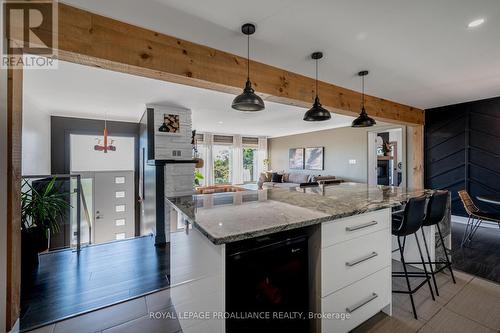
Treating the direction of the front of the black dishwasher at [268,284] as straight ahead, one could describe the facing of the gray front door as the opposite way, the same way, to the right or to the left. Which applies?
the same way

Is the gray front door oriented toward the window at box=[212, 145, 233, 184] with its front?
no

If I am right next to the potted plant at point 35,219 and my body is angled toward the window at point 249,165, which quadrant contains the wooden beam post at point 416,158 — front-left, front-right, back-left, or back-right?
front-right

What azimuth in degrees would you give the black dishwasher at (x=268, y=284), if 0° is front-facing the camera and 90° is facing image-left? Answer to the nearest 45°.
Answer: approximately 315°

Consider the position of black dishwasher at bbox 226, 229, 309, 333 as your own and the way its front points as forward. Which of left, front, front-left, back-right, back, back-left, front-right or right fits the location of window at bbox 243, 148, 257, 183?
back-left

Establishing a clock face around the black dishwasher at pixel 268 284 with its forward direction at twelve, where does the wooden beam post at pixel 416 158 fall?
The wooden beam post is roughly at 9 o'clock from the black dishwasher.

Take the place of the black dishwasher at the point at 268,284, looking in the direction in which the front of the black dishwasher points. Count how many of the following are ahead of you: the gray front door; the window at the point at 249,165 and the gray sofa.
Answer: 0

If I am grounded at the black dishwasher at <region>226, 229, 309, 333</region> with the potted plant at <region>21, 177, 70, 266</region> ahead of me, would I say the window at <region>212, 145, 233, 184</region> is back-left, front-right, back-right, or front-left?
front-right

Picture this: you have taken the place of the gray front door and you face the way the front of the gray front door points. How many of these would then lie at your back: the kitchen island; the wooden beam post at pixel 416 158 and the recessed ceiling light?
0

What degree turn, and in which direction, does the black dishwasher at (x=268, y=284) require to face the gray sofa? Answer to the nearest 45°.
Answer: approximately 135° to its left

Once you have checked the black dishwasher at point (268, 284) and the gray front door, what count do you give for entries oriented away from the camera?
0

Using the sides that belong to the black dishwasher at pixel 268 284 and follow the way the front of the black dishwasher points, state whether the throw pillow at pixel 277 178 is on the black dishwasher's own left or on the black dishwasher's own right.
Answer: on the black dishwasher's own left

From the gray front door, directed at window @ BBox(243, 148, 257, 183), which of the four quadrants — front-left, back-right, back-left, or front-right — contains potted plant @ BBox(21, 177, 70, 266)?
back-right

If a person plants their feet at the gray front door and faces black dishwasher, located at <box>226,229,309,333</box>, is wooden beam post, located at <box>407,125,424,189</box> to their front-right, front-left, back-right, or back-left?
front-left

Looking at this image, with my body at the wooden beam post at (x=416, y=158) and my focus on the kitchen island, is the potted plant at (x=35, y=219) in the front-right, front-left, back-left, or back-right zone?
front-right

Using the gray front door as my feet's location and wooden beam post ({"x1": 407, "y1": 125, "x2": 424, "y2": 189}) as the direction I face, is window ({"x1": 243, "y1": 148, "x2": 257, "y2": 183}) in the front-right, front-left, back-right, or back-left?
front-left

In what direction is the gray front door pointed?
toward the camera

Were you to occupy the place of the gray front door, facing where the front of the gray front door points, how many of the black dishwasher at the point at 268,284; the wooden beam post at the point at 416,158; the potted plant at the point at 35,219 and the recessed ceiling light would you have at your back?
0

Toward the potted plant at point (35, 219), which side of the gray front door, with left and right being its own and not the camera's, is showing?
front

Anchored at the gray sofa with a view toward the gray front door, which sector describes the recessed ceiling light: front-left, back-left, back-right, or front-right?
front-left
